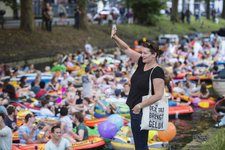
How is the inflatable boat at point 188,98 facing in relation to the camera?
to the viewer's right

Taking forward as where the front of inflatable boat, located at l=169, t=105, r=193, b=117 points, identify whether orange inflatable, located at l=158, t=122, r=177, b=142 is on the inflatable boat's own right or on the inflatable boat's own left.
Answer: on the inflatable boat's own right

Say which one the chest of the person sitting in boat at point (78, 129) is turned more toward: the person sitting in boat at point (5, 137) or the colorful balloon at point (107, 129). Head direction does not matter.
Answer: the person sitting in boat

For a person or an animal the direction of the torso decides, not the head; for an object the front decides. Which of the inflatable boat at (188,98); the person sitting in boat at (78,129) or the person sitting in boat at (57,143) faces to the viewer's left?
the person sitting in boat at (78,129)

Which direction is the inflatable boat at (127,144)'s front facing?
to the viewer's left

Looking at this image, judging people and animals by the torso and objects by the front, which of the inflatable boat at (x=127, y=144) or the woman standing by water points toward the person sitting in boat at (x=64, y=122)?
the inflatable boat
